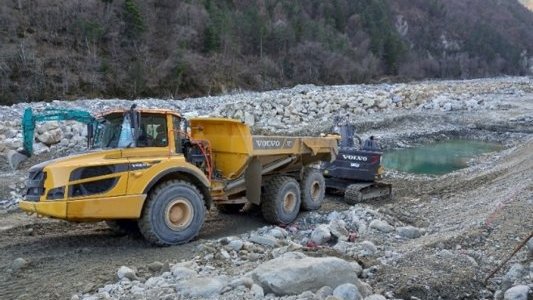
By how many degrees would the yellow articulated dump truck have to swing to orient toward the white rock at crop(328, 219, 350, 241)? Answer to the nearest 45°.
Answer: approximately 135° to its left

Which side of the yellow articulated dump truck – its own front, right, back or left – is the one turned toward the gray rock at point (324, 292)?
left

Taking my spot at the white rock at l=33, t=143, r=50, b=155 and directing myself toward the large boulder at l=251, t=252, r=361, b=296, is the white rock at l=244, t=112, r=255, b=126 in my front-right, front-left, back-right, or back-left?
back-left

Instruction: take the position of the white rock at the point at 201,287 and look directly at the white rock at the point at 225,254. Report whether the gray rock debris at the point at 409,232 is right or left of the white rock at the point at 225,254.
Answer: right

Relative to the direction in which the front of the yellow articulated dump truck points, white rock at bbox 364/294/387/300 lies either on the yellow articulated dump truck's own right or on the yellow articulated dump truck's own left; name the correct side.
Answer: on the yellow articulated dump truck's own left

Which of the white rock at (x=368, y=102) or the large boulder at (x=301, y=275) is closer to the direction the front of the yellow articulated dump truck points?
the large boulder

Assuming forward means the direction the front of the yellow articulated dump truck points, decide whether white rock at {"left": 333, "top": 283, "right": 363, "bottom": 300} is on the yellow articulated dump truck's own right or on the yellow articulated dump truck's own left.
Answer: on the yellow articulated dump truck's own left

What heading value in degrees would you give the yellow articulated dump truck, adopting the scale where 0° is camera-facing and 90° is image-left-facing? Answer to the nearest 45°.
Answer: approximately 45°

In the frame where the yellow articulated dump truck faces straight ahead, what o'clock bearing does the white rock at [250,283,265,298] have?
The white rock is roughly at 10 o'clock from the yellow articulated dump truck.

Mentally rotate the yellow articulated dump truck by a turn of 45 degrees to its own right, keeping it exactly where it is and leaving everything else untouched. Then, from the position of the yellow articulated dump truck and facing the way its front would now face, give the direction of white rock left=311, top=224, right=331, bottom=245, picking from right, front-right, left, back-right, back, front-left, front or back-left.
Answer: back

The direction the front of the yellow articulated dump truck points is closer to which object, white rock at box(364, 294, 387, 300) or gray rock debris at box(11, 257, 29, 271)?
the gray rock debris

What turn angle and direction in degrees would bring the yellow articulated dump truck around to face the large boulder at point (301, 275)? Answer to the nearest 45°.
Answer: approximately 90° to its left

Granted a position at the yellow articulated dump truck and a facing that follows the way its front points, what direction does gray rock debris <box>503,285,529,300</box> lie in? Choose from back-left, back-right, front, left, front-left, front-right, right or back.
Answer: left
